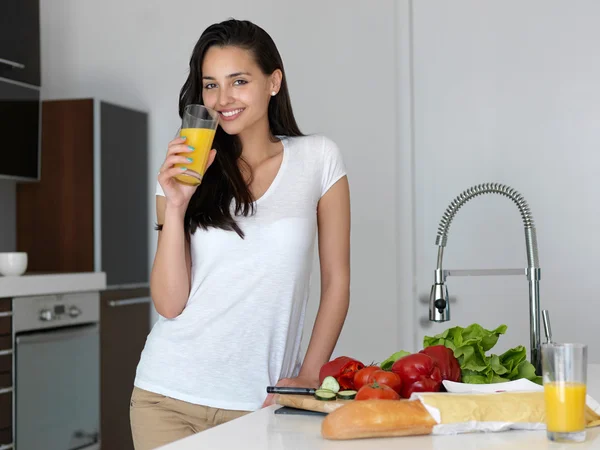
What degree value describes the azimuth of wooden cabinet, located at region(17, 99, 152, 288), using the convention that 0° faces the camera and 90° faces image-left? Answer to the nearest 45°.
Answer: approximately 315°

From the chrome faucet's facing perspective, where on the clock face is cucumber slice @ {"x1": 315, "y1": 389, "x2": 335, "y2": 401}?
The cucumber slice is roughly at 10 o'clock from the chrome faucet.

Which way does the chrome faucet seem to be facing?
to the viewer's left
